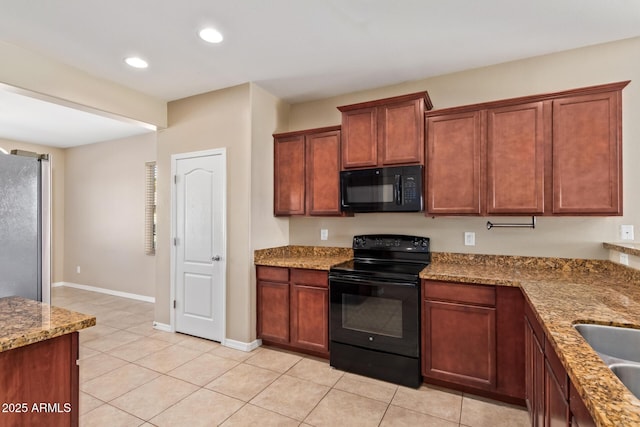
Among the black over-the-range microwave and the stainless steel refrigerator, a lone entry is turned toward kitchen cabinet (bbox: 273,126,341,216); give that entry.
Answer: the stainless steel refrigerator

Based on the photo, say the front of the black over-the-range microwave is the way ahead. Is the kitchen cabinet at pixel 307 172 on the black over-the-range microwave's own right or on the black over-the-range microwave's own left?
on the black over-the-range microwave's own right

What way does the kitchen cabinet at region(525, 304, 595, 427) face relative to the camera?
to the viewer's left

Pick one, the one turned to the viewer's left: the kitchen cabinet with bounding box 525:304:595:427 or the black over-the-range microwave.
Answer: the kitchen cabinet

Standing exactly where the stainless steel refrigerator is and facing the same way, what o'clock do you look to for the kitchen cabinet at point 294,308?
The kitchen cabinet is roughly at 12 o'clock from the stainless steel refrigerator.

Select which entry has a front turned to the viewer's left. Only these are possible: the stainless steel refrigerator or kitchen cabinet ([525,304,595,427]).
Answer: the kitchen cabinet

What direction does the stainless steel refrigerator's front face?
to the viewer's right
